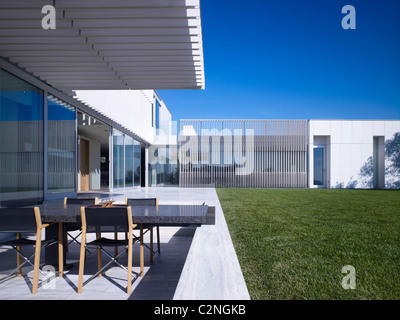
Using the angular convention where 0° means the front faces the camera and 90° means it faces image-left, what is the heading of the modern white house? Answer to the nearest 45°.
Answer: approximately 270°
